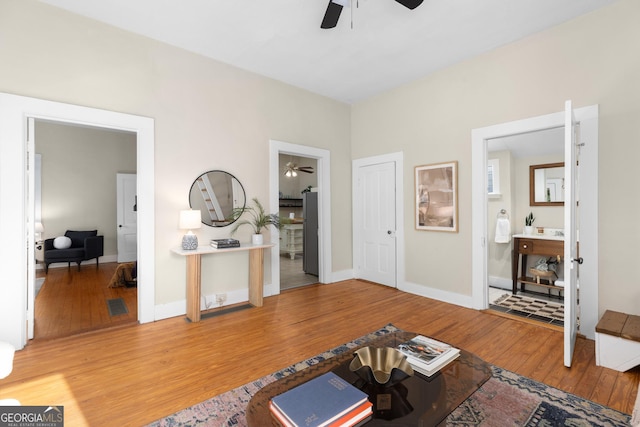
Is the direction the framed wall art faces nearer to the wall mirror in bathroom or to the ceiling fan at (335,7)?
the ceiling fan

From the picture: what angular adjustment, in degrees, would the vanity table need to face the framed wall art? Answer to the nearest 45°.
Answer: approximately 45° to its right

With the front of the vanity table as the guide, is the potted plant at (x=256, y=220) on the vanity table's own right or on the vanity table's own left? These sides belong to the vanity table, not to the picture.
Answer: on the vanity table's own right

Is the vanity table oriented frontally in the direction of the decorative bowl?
yes

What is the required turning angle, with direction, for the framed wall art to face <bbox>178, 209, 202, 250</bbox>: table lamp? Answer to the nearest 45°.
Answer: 0° — it already faces it

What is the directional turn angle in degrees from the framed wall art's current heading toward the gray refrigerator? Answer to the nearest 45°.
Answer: approximately 45° to its right

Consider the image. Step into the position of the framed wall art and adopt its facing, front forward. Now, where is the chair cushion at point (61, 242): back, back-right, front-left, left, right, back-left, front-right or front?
front-right

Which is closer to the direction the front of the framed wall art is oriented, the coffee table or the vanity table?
the coffee table

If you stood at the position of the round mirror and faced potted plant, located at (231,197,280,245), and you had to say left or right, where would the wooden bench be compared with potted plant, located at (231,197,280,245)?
right

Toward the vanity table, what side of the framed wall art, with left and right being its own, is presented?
back

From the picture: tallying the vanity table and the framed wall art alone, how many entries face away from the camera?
0

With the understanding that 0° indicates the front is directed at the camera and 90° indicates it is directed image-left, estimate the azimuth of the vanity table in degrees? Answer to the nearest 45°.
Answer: approximately 0°

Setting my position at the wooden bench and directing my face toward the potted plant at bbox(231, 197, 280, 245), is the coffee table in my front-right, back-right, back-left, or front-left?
front-left

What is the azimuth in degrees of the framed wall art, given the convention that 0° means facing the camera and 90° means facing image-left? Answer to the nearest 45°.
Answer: approximately 45°

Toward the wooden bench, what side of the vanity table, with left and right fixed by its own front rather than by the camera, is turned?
front

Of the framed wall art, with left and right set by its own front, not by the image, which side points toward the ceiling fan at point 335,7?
front

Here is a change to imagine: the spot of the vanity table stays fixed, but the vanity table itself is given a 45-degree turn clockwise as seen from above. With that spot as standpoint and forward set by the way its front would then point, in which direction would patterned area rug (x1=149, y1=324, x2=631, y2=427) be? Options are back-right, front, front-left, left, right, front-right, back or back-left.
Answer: front-left
